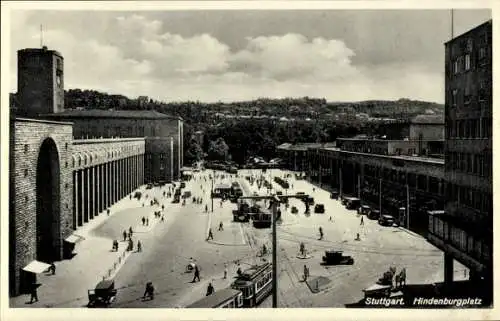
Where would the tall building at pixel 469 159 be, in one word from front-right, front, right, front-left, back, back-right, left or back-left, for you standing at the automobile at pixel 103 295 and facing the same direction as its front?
back-left

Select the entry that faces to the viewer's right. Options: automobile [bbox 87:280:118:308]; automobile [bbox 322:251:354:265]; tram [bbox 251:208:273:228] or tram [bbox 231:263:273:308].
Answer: automobile [bbox 322:251:354:265]

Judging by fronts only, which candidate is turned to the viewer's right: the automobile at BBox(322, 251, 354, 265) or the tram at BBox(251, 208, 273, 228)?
the automobile

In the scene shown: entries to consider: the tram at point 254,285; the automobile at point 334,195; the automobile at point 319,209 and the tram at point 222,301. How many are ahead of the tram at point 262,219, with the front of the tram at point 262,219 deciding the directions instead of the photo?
2

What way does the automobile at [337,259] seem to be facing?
to the viewer's right

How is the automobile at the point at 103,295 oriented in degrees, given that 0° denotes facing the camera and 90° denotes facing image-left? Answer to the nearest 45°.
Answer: approximately 45°

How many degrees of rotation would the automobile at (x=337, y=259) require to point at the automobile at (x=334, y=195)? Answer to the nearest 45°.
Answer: approximately 90° to its left

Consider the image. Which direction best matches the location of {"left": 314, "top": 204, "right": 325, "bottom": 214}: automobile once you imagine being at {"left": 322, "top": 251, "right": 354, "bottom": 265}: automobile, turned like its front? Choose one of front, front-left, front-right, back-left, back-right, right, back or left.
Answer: left
